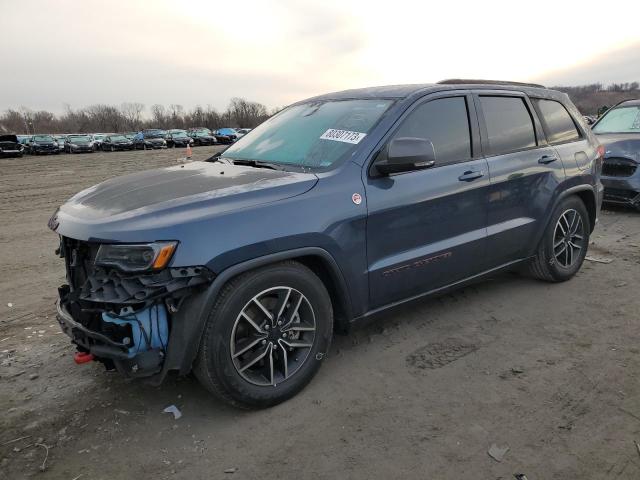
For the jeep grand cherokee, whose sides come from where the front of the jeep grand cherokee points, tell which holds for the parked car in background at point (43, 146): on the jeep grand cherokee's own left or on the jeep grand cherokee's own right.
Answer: on the jeep grand cherokee's own right

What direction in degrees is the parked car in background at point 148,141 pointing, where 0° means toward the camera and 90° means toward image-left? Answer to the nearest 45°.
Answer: approximately 315°

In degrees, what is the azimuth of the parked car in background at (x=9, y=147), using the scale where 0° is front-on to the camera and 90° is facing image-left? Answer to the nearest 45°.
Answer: approximately 0°

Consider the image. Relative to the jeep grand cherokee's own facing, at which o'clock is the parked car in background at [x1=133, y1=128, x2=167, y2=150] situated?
The parked car in background is roughly at 4 o'clock from the jeep grand cherokee.

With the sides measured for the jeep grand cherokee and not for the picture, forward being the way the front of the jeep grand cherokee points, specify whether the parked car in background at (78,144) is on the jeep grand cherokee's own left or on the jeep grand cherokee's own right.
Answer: on the jeep grand cherokee's own right

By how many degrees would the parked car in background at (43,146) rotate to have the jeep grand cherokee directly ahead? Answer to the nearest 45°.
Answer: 0° — it already faces it

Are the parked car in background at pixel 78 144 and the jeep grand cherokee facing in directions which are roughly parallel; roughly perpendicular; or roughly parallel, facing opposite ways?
roughly perpendicular

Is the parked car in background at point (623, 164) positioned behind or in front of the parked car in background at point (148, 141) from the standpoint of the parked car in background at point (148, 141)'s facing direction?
in front

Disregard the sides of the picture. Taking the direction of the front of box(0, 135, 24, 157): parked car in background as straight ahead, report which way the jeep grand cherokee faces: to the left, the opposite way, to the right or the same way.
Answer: to the right

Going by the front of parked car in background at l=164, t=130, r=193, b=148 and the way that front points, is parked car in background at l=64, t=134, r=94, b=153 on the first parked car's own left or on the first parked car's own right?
on the first parked car's own right

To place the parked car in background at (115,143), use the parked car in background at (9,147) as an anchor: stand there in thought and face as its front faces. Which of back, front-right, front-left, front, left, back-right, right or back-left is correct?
back-left
